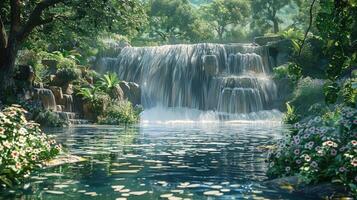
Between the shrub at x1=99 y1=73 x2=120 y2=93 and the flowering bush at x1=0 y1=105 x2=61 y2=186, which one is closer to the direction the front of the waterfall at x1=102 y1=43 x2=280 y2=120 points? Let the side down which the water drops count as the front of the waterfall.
the flowering bush

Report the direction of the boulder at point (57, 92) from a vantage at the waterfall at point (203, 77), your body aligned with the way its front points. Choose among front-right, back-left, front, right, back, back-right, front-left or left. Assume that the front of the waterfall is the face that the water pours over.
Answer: front-right

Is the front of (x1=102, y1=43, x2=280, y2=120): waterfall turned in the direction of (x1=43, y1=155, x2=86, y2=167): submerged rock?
yes

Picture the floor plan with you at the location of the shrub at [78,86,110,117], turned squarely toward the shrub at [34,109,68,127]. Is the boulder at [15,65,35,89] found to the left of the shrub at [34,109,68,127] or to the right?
right

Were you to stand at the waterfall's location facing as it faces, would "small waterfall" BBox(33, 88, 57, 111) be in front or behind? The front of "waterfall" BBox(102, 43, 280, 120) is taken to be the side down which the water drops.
in front

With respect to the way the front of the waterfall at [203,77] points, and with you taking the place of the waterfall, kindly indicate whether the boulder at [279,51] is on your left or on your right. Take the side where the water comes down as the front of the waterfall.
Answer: on your left

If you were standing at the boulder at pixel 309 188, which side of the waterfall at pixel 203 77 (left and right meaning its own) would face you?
front

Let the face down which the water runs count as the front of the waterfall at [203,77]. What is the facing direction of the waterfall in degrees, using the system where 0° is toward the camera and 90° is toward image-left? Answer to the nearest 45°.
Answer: approximately 0°

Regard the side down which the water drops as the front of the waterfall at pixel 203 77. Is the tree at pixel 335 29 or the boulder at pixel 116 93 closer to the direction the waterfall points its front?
the tree
